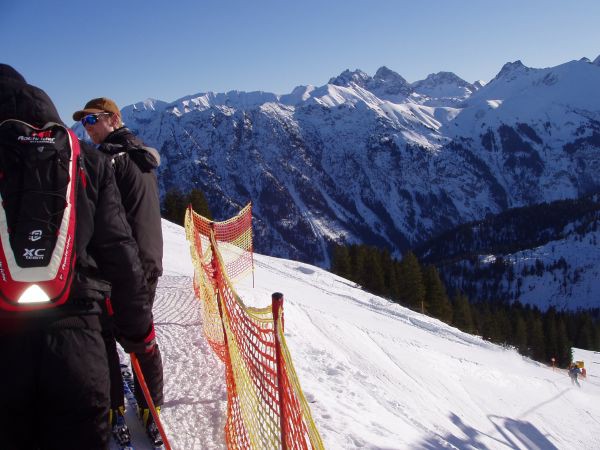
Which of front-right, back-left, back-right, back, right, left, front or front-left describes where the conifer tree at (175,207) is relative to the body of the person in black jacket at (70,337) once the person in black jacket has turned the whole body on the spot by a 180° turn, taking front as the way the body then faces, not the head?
back

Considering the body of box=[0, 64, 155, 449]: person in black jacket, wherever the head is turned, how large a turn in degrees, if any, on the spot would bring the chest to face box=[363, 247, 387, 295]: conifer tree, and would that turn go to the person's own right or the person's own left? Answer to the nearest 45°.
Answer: approximately 45° to the person's own right

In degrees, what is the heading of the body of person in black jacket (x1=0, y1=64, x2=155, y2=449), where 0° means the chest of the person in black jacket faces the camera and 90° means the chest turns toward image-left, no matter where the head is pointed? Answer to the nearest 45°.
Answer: approximately 180°

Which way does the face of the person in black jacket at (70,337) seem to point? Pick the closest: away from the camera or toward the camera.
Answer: away from the camera
